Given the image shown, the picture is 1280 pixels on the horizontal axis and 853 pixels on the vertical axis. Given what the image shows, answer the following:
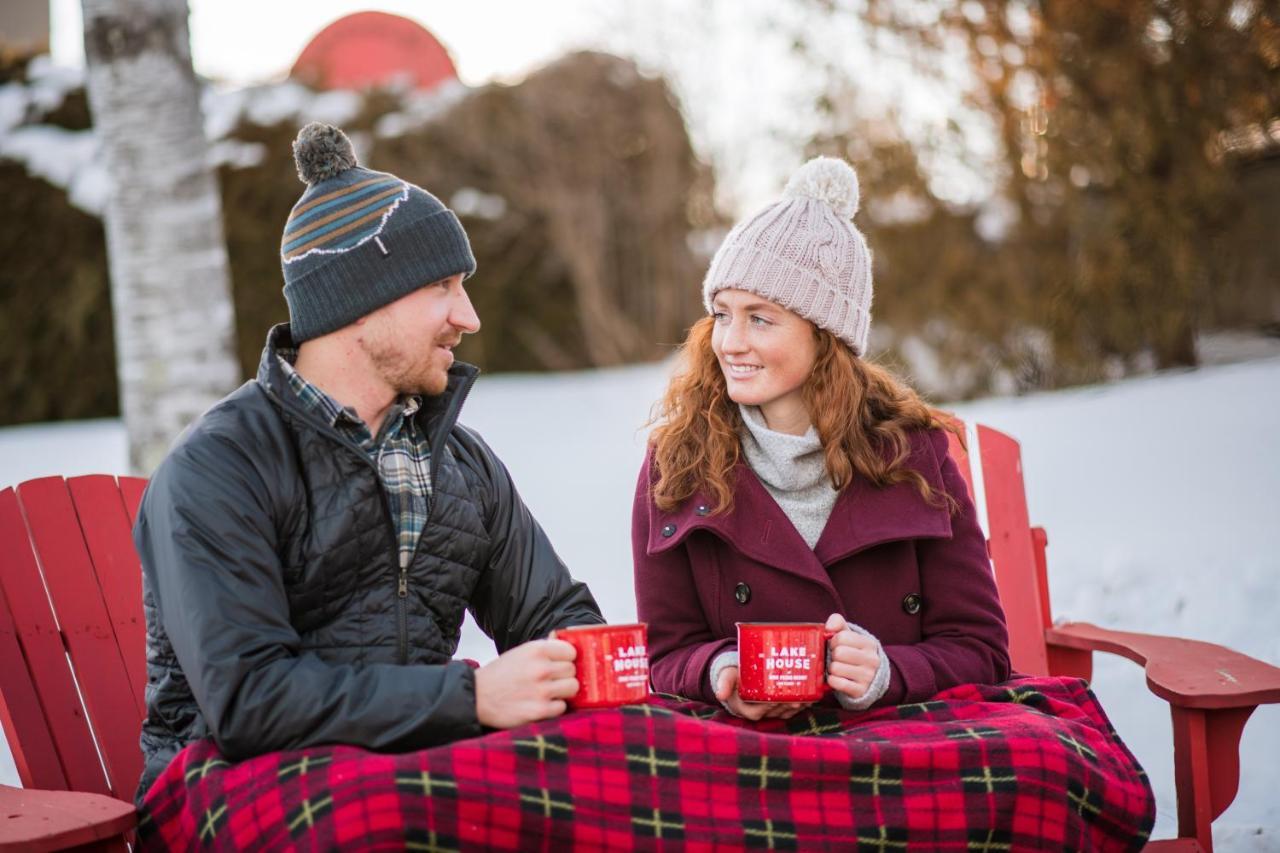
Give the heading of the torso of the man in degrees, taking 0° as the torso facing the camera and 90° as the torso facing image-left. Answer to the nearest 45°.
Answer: approximately 315°

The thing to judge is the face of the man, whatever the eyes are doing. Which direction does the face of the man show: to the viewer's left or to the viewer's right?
to the viewer's right

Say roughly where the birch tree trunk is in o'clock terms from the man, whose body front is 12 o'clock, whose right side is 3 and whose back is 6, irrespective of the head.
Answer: The birch tree trunk is roughly at 7 o'clock from the man.

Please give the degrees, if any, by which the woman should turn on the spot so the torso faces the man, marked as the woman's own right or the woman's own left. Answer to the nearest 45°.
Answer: approximately 45° to the woman's own right

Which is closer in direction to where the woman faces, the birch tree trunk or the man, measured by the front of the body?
the man

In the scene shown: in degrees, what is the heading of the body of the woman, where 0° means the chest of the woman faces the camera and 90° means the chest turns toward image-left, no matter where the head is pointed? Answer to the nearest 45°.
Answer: approximately 0°

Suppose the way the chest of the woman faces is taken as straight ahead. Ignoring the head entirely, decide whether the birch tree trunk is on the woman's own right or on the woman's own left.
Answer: on the woman's own right
